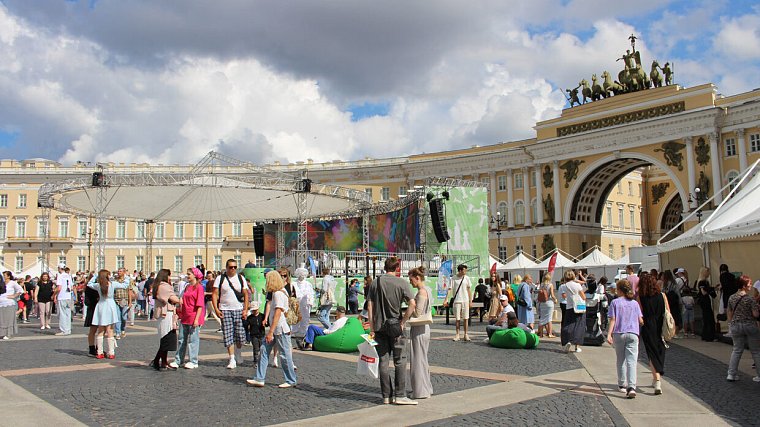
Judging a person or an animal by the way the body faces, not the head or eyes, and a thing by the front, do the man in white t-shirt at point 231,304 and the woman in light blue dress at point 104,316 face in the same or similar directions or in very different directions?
very different directions

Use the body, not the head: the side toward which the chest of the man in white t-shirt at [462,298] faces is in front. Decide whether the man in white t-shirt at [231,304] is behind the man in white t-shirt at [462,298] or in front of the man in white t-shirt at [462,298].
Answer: in front

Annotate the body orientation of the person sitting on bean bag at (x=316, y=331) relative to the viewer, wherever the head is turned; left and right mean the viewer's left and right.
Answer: facing to the left of the viewer

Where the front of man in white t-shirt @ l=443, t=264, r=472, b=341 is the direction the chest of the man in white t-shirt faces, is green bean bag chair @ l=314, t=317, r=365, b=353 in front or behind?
in front

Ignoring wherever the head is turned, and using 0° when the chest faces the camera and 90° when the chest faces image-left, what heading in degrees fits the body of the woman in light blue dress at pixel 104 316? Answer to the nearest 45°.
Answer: approximately 180°

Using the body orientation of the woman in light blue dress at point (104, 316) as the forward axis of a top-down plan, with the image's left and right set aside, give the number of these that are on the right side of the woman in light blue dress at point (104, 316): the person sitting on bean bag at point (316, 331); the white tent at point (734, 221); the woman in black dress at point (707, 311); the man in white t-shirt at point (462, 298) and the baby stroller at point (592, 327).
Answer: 5
